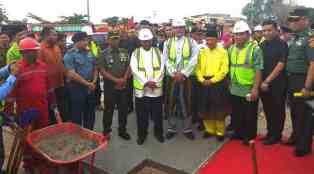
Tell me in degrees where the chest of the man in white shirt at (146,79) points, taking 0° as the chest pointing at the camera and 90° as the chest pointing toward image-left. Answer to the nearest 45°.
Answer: approximately 0°

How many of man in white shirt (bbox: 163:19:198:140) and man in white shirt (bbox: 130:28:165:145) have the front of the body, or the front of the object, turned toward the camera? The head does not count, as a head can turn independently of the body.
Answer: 2

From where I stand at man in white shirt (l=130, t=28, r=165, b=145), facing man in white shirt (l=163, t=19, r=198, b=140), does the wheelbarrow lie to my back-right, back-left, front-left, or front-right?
back-right

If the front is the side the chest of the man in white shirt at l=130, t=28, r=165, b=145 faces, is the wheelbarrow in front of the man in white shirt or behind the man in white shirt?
in front

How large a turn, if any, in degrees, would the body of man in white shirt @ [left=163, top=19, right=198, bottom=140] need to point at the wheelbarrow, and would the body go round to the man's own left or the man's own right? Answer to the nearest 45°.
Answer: approximately 45° to the man's own right
